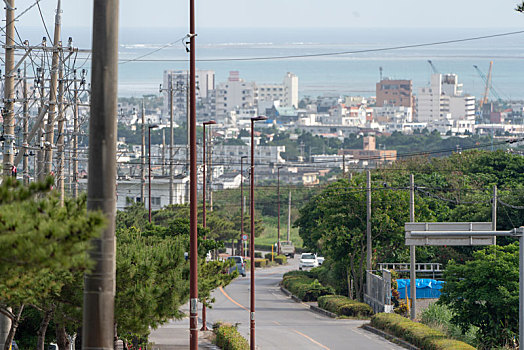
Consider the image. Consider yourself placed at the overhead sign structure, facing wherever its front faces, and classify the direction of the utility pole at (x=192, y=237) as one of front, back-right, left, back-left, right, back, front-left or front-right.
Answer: back-left

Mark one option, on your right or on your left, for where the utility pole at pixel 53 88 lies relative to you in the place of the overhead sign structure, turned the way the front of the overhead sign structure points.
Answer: on your left

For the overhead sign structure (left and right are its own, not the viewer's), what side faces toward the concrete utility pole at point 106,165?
back

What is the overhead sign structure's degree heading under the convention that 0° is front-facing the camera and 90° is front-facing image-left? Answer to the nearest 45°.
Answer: approximately 180°

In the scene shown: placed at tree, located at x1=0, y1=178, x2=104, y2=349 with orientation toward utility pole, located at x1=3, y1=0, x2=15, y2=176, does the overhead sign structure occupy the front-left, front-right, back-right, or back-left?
front-right

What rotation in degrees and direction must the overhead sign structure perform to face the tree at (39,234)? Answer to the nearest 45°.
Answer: approximately 180°
